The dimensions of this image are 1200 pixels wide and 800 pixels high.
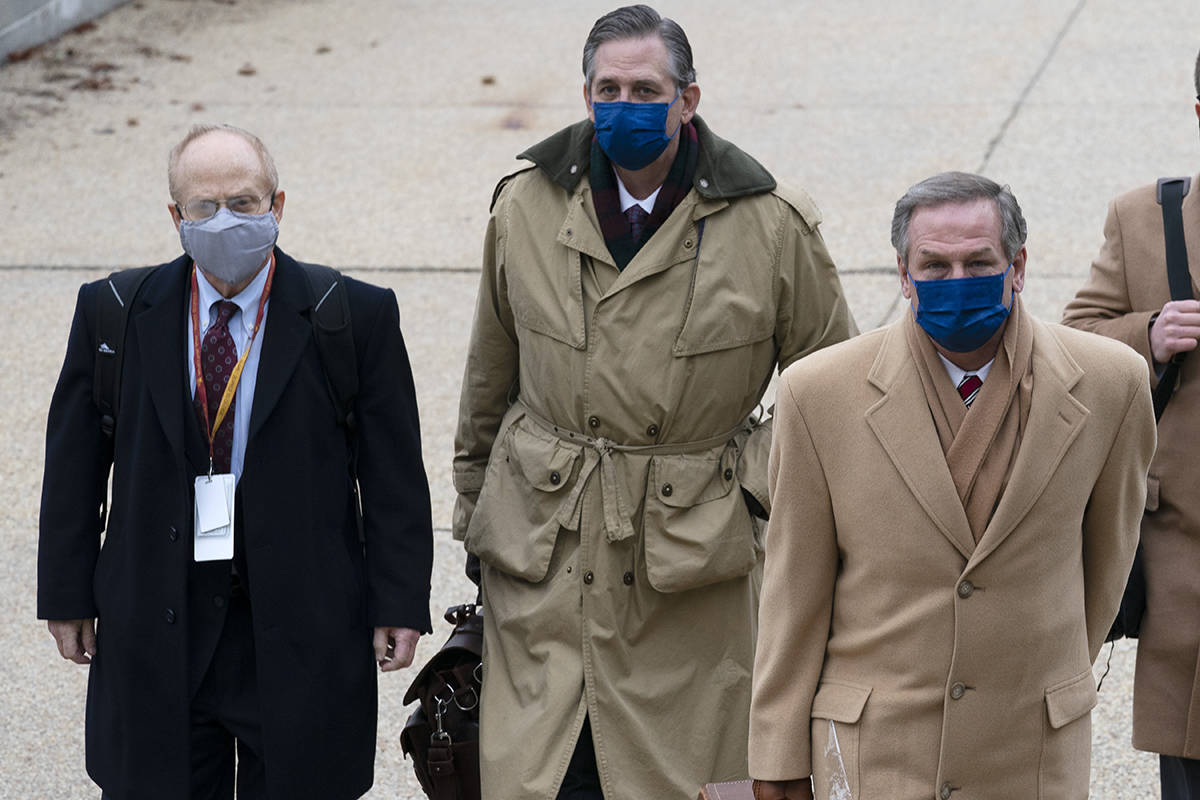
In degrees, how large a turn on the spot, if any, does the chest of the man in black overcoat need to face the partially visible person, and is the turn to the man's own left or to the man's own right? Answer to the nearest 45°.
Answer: approximately 90° to the man's own left

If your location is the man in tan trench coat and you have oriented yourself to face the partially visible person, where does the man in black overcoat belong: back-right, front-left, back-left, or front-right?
back-right

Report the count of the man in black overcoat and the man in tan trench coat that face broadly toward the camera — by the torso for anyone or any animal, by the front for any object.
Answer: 2

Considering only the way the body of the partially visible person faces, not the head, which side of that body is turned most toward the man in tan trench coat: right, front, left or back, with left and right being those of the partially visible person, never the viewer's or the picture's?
right

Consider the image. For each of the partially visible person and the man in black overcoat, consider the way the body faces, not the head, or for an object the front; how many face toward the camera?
2

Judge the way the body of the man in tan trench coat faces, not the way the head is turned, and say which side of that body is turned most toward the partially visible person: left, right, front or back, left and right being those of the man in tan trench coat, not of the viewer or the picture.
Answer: left

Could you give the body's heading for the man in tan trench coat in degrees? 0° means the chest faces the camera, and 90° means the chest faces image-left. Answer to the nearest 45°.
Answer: approximately 0°

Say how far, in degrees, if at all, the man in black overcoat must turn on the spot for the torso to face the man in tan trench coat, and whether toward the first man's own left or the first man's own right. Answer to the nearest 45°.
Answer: approximately 90° to the first man's own left
